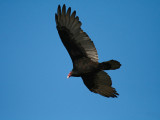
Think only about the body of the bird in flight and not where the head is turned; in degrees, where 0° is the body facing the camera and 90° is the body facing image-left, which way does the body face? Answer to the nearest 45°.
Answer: approximately 90°
